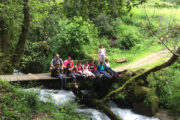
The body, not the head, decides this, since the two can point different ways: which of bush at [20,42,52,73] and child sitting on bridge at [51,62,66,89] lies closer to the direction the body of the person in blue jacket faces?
the child sitting on bridge

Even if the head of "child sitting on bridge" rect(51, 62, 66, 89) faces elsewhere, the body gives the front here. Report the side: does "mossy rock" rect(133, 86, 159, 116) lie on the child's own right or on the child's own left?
on the child's own left

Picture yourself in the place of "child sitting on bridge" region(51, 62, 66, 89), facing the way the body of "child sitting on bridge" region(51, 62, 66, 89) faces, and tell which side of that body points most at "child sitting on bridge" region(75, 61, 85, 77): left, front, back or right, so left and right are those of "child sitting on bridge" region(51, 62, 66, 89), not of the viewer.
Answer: left

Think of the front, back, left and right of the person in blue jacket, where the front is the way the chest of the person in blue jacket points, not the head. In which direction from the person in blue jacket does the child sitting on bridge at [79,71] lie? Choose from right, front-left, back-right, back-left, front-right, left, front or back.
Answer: right

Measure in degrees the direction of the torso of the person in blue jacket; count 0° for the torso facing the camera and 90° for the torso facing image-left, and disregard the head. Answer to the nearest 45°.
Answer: approximately 315°

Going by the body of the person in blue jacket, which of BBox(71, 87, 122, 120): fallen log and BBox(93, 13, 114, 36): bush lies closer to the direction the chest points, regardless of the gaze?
the fallen log

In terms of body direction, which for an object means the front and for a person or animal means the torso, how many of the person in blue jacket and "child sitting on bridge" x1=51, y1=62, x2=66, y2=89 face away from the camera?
0

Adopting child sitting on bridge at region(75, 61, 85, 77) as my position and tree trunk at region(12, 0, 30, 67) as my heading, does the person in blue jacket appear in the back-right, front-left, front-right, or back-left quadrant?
back-right

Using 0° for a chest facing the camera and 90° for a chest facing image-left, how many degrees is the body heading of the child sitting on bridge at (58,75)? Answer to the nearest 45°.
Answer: approximately 315°
